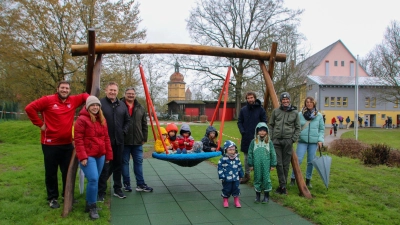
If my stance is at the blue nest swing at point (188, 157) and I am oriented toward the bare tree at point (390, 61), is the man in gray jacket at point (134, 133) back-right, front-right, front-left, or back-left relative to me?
back-left

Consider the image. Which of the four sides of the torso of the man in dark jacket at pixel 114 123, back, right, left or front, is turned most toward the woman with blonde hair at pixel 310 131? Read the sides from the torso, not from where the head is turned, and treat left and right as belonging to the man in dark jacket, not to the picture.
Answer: left

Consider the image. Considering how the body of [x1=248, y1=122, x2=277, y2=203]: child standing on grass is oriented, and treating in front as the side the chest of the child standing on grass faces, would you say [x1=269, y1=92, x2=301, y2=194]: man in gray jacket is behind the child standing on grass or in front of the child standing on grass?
behind

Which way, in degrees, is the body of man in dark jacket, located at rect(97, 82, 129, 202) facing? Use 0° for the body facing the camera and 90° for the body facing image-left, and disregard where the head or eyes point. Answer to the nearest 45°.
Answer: approximately 0°

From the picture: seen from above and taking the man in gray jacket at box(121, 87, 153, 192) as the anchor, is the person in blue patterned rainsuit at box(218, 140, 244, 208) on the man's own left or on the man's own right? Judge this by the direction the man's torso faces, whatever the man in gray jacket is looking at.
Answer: on the man's own left

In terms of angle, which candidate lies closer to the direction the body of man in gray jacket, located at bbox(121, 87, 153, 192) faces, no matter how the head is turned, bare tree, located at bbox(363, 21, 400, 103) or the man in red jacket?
the man in red jacket

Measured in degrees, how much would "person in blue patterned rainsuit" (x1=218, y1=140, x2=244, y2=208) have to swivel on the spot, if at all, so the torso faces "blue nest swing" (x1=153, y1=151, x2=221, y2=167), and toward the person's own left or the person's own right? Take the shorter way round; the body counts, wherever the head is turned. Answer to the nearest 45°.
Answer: approximately 90° to the person's own right

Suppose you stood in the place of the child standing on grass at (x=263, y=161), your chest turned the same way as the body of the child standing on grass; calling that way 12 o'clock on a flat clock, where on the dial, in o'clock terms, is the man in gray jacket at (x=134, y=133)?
The man in gray jacket is roughly at 3 o'clock from the child standing on grass.

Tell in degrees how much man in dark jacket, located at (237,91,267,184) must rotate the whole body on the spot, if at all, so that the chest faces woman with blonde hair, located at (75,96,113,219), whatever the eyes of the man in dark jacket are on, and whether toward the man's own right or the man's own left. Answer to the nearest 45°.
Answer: approximately 45° to the man's own right

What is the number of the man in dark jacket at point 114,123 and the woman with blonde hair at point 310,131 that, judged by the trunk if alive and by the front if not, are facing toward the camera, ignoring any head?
2

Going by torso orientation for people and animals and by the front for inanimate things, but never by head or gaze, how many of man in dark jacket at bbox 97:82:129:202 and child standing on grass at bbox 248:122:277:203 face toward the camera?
2

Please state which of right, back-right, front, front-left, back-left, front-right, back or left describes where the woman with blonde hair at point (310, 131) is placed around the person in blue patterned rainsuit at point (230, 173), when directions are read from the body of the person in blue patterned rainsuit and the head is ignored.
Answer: back-left
